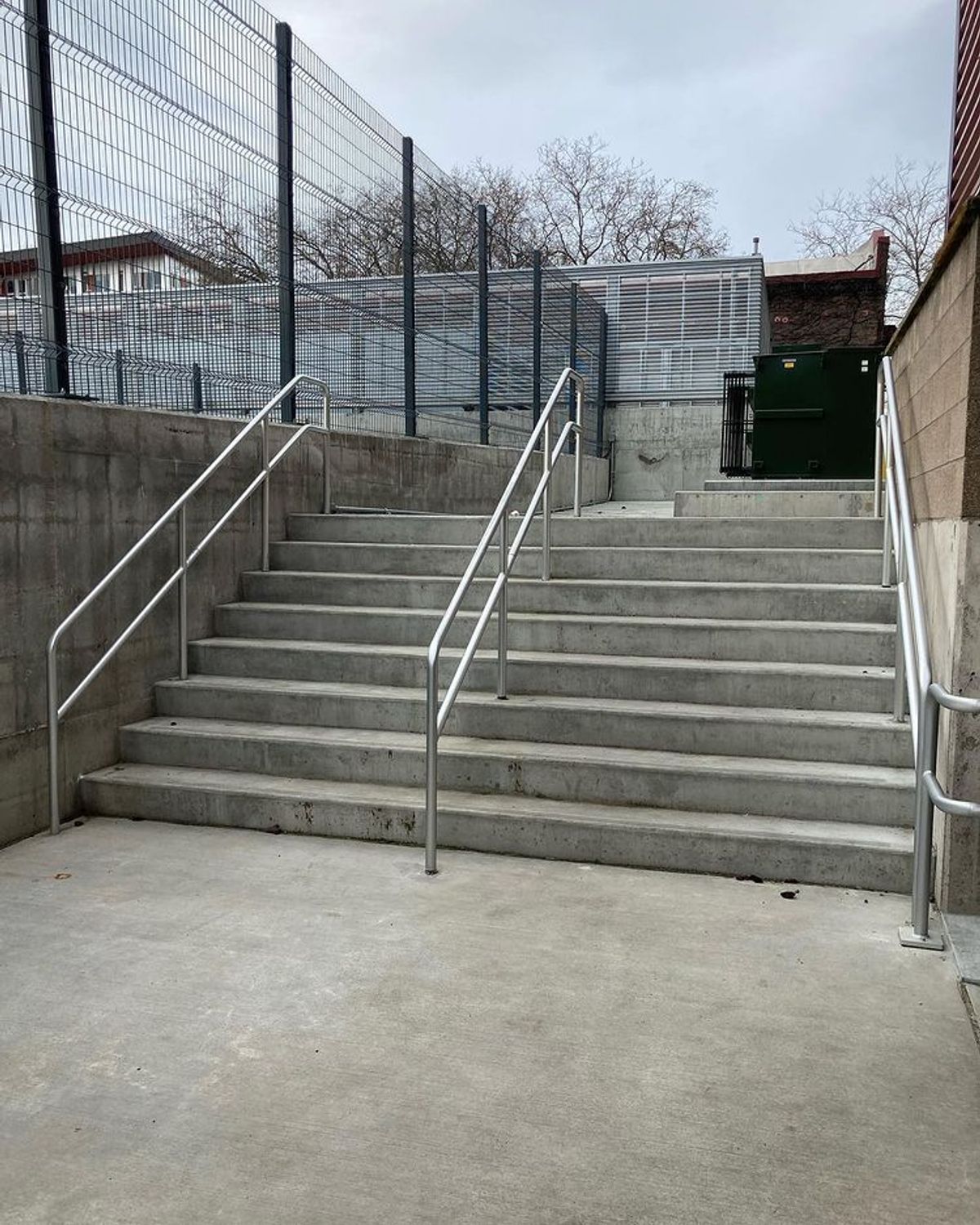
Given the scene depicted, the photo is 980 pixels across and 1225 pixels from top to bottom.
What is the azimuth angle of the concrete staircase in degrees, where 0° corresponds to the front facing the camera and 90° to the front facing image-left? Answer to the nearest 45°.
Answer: approximately 0°

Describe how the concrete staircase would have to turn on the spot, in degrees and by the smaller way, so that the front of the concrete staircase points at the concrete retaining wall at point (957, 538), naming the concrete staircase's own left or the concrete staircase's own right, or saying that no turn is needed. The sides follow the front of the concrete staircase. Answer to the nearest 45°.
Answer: approximately 45° to the concrete staircase's own left

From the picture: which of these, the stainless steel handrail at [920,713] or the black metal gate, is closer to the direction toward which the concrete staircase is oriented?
the stainless steel handrail

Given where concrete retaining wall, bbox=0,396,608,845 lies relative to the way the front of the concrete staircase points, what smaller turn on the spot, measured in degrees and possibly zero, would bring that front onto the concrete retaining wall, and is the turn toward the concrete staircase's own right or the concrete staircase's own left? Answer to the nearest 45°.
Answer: approximately 90° to the concrete staircase's own right

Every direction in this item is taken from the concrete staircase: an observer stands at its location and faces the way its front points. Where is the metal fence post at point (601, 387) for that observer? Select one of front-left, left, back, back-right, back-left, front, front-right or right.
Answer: back

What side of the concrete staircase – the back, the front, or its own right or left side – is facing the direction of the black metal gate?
back

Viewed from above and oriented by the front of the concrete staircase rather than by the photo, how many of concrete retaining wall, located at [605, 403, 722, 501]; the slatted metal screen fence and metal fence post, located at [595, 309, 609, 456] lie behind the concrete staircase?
3

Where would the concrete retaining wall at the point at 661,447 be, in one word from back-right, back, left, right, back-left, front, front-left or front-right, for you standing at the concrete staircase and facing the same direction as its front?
back

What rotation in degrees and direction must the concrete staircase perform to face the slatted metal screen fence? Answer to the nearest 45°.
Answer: approximately 180°
